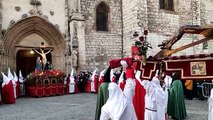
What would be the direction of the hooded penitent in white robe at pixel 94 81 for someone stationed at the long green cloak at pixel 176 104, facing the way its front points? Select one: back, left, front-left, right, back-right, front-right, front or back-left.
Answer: front-left

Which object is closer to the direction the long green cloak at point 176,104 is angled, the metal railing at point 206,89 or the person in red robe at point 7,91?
the person in red robe

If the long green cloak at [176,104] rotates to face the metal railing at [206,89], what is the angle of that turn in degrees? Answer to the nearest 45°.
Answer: approximately 90° to its right

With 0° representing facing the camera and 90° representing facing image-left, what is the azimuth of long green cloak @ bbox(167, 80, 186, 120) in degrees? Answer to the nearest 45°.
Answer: approximately 180°

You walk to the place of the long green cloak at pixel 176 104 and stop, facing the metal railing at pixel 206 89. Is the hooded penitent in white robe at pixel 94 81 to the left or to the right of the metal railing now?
left

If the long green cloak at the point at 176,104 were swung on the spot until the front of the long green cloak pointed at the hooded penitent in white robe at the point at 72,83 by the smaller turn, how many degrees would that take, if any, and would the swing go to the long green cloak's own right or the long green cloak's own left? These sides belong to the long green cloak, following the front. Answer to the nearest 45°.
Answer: approximately 45° to the long green cloak's own left

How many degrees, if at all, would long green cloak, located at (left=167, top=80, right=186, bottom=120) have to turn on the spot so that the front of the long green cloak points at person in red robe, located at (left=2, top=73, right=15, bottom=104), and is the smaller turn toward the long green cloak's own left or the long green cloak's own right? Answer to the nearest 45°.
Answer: approximately 90° to the long green cloak's own left
